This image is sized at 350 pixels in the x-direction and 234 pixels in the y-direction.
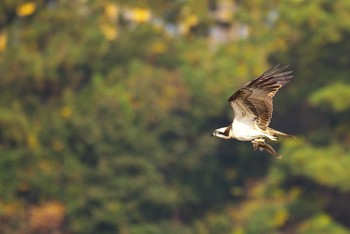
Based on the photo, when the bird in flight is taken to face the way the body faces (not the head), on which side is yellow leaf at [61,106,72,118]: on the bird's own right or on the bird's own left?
on the bird's own right

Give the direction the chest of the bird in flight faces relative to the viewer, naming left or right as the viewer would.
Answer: facing to the left of the viewer
